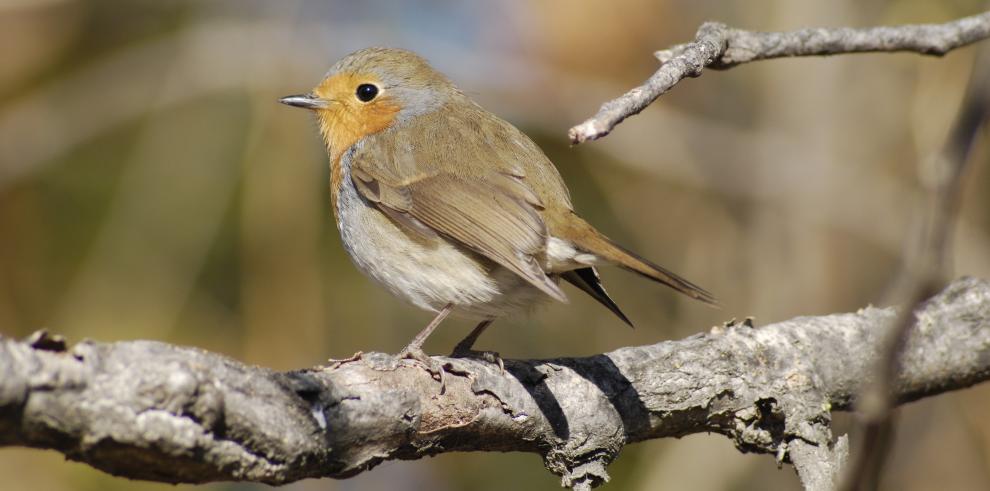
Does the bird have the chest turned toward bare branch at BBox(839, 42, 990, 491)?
no

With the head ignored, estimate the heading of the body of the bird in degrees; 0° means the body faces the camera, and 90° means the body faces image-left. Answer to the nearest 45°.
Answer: approximately 90°
